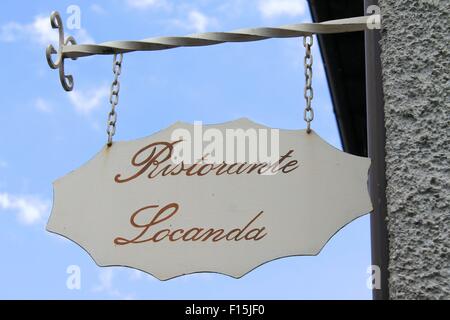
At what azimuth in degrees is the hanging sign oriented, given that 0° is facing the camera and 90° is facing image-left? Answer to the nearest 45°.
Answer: approximately 0°
